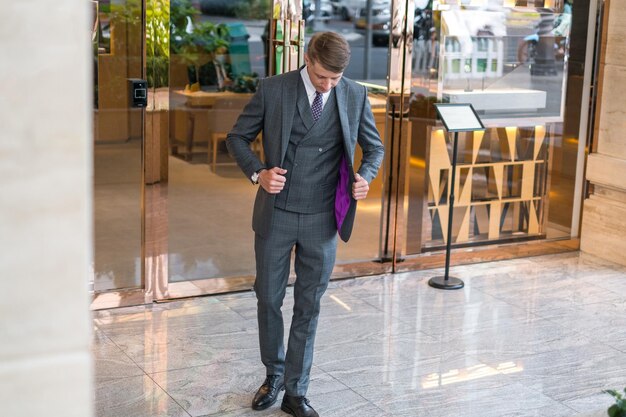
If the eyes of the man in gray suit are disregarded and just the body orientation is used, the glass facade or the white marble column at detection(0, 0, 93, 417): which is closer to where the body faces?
the white marble column

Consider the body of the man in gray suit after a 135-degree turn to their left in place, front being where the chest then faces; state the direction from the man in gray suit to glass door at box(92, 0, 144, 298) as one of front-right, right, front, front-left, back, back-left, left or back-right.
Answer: left

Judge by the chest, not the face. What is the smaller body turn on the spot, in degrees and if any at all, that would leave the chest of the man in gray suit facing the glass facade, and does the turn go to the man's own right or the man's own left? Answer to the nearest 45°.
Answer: approximately 180°

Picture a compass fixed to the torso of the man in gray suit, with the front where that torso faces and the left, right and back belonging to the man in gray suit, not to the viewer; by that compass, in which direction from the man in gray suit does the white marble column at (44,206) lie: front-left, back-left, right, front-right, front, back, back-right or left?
front

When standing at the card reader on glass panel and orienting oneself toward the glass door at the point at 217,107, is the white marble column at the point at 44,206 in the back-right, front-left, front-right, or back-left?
back-right

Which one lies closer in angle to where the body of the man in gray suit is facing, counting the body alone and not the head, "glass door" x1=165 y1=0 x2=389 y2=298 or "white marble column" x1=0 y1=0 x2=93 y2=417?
the white marble column

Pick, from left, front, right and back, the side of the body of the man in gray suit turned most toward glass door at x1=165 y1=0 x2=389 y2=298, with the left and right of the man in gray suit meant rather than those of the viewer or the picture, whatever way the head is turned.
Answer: back

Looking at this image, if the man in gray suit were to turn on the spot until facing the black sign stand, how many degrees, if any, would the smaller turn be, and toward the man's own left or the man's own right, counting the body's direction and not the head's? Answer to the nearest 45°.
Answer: approximately 135° to the man's own left

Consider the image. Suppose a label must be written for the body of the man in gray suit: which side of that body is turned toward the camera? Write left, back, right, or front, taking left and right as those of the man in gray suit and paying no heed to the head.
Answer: front
